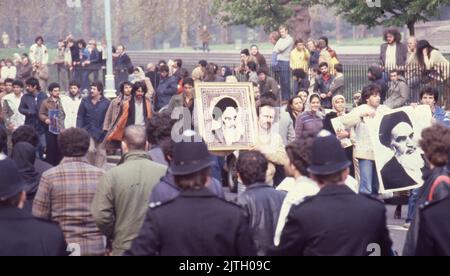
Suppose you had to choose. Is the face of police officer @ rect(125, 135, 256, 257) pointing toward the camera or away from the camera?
away from the camera

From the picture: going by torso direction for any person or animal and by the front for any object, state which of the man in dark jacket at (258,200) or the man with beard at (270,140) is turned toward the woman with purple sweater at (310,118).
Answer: the man in dark jacket

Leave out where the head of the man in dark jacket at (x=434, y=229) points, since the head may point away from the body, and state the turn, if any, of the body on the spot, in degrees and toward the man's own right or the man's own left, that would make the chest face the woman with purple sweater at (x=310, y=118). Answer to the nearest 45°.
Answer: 0° — they already face them

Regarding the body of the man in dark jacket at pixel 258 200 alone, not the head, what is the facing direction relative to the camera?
away from the camera

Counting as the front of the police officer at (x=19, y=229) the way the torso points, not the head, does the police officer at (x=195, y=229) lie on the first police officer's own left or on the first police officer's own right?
on the first police officer's own right

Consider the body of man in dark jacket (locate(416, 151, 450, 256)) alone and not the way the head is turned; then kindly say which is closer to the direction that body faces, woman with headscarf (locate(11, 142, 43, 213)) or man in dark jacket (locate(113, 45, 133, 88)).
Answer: the man in dark jacket

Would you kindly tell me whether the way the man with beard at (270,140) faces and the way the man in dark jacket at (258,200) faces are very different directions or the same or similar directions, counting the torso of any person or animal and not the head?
very different directions

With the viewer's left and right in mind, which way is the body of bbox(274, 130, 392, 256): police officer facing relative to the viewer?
facing away from the viewer

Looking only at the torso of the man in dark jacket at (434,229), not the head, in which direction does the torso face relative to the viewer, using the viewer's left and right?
facing away from the viewer

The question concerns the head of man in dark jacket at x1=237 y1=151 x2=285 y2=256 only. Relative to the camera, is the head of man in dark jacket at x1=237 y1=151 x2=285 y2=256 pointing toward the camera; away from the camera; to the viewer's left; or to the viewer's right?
away from the camera

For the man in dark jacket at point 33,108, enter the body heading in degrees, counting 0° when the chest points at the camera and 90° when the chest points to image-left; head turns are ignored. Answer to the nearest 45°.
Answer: approximately 315°

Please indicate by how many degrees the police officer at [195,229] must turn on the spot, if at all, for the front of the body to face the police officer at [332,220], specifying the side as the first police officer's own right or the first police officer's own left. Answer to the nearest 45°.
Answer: approximately 90° to the first police officer's own right

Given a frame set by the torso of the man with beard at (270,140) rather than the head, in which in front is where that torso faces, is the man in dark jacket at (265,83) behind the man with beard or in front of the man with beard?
behind

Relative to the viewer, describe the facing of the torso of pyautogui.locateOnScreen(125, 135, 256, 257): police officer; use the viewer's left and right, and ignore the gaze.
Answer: facing away from the viewer
